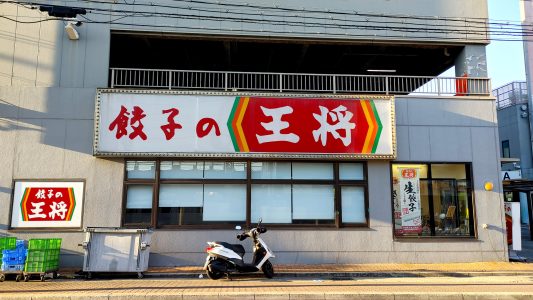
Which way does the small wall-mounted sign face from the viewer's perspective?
toward the camera

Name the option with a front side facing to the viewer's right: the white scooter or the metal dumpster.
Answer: the white scooter

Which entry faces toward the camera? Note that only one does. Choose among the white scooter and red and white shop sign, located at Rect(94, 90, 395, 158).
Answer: the red and white shop sign

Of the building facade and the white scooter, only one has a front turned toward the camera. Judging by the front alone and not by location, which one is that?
the building facade

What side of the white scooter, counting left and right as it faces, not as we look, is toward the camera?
right

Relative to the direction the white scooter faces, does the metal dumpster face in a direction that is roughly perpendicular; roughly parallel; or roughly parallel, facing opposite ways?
roughly perpendicular

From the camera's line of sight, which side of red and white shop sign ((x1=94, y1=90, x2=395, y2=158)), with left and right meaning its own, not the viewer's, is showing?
front

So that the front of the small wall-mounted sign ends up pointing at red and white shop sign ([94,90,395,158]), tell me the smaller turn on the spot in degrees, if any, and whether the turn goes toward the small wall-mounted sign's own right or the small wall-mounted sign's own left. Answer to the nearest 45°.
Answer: approximately 45° to the small wall-mounted sign's own left

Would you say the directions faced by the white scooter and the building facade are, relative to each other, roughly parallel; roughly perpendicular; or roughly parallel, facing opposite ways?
roughly perpendicular

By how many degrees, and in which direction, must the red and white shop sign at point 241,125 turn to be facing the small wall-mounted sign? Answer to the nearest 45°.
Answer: approximately 90° to its right

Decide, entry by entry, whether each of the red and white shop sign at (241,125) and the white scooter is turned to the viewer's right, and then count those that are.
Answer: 1
